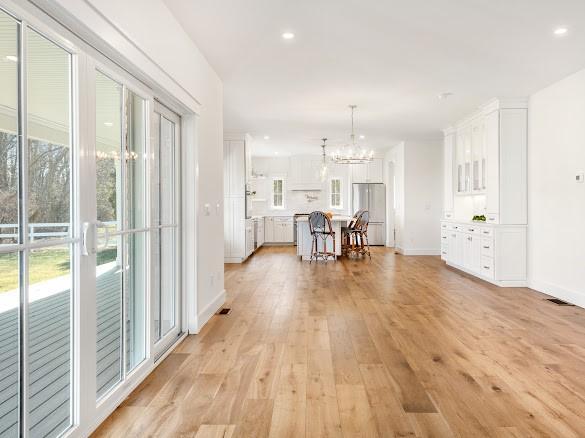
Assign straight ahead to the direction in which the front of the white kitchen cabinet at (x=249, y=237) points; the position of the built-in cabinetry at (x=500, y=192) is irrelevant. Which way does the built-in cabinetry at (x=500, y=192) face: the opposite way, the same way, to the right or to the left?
the opposite way

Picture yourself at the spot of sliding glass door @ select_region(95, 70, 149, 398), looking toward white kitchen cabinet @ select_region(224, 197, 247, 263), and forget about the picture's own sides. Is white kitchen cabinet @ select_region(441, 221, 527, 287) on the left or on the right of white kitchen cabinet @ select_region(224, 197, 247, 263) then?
right

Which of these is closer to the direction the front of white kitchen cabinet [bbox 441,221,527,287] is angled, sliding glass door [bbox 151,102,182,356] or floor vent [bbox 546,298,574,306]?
the sliding glass door

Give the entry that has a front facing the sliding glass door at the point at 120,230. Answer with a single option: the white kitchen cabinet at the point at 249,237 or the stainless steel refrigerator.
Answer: the stainless steel refrigerator

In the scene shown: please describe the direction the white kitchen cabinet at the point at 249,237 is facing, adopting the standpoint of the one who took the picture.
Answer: facing to the right of the viewer

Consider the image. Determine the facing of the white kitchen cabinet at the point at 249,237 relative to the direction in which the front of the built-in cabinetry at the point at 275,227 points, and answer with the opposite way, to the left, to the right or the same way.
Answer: to the left

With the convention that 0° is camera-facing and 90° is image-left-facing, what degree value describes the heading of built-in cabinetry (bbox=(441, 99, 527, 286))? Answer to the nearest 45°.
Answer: approximately 45°

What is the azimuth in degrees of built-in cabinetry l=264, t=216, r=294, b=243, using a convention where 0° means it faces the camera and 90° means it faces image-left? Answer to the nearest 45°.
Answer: approximately 0°
